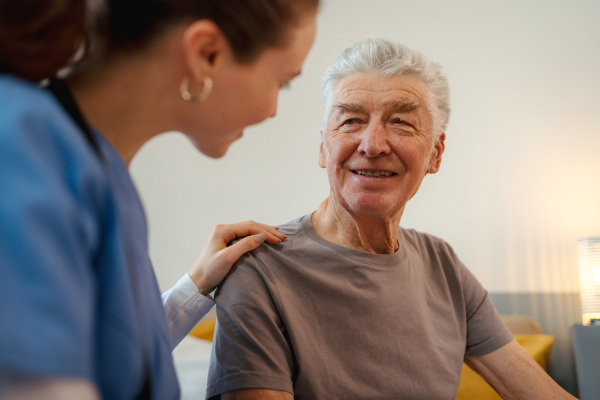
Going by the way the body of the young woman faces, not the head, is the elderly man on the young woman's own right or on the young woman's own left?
on the young woman's own left

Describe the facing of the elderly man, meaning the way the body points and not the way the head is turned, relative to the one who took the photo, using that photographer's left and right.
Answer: facing the viewer and to the right of the viewer

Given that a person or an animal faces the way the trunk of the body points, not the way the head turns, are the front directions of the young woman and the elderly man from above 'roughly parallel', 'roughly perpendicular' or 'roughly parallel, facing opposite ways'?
roughly perpendicular

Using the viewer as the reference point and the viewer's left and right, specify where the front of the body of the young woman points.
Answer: facing to the right of the viewer

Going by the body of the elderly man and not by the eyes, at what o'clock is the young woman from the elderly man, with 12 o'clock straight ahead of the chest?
The young woman is roughly at 2 o'clock from the elderly man.

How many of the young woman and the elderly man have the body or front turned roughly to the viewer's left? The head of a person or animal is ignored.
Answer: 0
